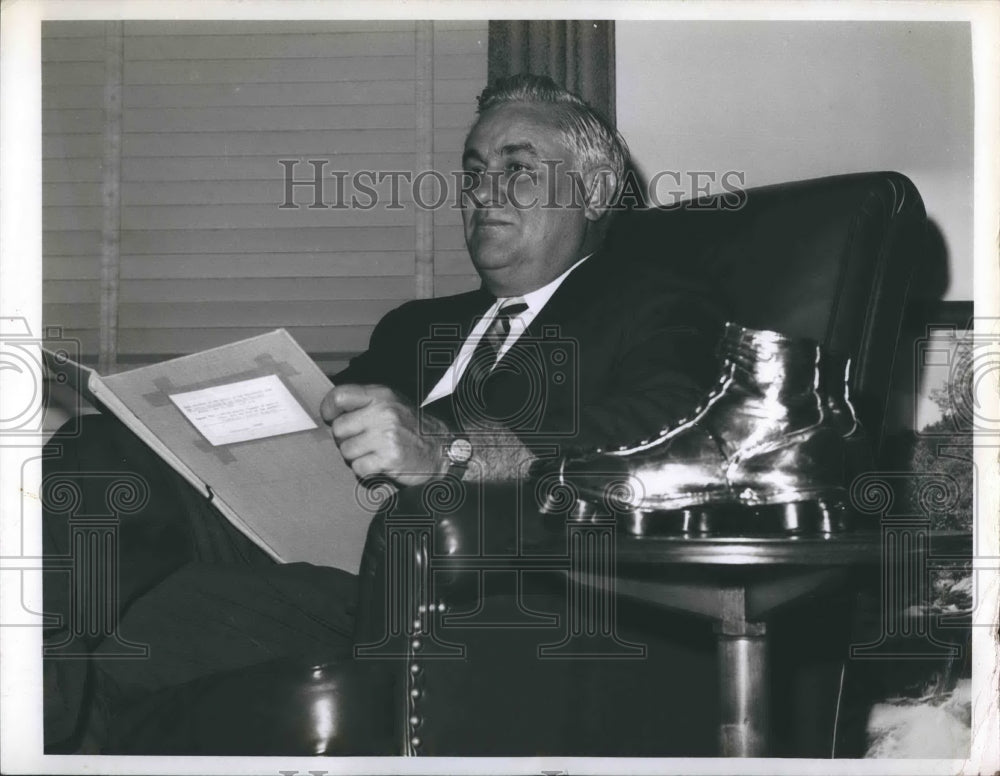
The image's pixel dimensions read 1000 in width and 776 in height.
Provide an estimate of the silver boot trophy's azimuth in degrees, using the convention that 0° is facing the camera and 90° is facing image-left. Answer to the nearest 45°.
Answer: approximately 90°

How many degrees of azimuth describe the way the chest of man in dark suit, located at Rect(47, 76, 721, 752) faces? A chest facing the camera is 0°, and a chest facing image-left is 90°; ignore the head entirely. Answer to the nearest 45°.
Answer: approximately 45°

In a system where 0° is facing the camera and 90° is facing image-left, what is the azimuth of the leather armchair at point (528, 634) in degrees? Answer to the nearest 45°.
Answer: approximately 45°

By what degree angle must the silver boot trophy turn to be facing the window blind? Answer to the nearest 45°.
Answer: approximately 45° to its right
